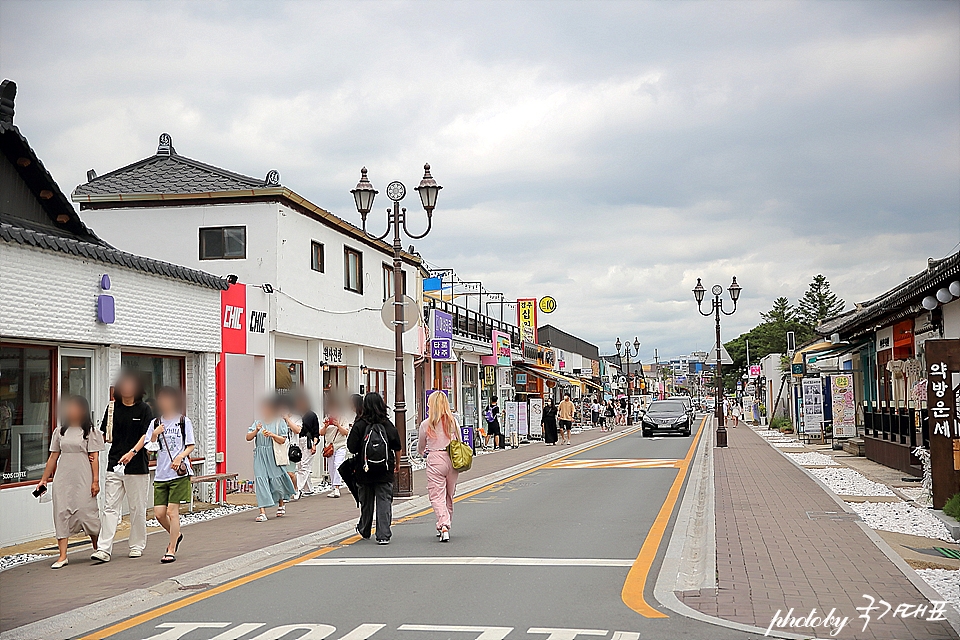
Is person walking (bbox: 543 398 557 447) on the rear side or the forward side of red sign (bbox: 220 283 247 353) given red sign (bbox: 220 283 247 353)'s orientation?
on the rear side

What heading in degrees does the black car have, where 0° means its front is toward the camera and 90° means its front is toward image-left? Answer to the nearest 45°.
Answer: approximately 0°

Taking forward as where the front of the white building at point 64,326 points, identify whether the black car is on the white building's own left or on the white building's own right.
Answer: on the white building's own left

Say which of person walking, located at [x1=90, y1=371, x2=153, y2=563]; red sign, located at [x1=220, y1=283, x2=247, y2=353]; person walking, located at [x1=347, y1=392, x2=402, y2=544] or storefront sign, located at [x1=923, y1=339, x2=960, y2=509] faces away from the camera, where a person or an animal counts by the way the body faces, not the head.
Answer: person walking, located at [x1=347, y1=392, x2=402, y2=544]

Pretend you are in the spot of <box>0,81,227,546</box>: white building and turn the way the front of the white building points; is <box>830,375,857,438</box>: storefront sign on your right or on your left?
on your left

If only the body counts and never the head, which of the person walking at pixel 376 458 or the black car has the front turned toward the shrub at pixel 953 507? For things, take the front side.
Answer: the black car

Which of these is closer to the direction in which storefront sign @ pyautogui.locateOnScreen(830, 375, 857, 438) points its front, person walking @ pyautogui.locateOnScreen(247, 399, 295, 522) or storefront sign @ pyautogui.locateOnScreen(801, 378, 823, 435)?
the person walking

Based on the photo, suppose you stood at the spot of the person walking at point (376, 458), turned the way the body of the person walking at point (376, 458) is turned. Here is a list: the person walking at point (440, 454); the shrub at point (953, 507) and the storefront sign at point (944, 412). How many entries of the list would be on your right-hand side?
3

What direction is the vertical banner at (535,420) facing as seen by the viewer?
toward the camera

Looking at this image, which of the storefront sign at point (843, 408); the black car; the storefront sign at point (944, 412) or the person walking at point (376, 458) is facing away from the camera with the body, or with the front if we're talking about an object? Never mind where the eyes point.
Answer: the person walking

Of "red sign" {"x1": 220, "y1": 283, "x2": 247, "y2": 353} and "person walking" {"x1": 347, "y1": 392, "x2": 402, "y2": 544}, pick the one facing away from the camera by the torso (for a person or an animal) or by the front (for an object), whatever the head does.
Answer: the person walking

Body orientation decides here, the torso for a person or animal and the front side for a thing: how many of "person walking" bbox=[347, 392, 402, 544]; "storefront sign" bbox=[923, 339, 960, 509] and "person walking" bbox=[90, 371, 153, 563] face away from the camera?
1

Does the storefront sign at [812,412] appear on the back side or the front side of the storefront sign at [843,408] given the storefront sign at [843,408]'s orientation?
on the back side

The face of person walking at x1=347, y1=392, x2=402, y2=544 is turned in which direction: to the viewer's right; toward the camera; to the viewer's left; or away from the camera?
away from the camera

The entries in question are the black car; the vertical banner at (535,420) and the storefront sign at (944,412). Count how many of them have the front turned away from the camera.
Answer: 0

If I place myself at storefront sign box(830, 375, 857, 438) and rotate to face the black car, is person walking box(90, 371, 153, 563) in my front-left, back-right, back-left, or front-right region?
back-left

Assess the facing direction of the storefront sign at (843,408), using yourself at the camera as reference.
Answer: facing the viewer

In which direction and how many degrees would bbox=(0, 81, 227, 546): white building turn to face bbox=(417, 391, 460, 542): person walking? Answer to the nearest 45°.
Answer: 0° — it already faces them
